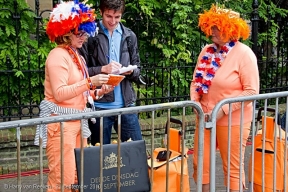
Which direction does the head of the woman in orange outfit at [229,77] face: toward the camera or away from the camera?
toward the camera

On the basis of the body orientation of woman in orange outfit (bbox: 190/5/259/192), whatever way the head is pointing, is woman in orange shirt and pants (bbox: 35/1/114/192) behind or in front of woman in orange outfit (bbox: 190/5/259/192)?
in front

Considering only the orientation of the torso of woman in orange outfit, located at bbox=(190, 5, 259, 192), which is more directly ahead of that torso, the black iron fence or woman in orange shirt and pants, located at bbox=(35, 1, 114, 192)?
the woman in orange shirt and pants

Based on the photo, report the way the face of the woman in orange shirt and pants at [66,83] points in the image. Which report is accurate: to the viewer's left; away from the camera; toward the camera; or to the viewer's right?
to the viewer's right

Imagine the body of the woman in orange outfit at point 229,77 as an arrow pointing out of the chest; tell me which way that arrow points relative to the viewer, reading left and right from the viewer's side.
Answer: facing the viewer and to the left of the viewer
